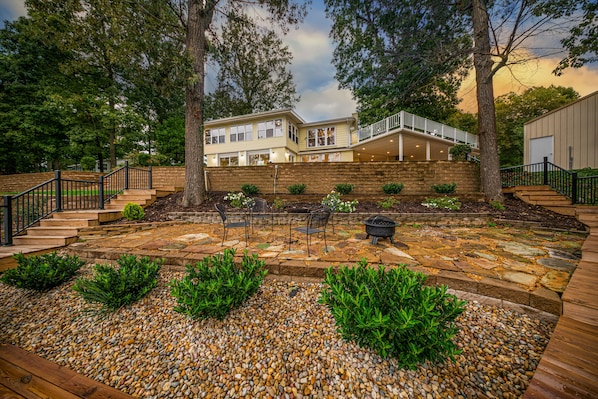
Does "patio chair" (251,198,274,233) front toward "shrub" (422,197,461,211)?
no

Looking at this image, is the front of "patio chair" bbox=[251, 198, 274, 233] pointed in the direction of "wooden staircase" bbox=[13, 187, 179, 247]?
no

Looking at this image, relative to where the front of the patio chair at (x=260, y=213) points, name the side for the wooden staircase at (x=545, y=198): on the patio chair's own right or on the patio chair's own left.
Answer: on the patio chair's own left

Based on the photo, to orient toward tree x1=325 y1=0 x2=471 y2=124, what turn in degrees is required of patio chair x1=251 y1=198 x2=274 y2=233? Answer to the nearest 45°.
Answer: approximately 135° to its left

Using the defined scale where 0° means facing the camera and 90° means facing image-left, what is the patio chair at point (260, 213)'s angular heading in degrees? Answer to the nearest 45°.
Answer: approximately 0°

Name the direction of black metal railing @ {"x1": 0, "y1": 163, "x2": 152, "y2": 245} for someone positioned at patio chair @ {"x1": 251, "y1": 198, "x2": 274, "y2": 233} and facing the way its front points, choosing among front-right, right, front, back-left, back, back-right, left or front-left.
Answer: right

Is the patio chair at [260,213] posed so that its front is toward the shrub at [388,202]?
no

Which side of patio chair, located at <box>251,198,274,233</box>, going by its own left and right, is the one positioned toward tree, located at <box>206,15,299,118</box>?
back

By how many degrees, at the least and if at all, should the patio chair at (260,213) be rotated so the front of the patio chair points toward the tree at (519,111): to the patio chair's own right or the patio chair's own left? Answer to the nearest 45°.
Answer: approximately 135° to the patio chair's own left

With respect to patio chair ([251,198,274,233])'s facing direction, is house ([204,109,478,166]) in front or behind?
behind

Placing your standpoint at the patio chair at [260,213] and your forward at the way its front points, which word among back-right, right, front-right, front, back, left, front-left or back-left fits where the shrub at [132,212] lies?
right

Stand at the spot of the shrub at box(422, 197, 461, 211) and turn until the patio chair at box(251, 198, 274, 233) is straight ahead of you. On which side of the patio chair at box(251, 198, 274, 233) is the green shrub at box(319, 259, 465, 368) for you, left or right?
left

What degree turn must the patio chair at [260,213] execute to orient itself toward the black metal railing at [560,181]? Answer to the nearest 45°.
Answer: approximately 90° to its left

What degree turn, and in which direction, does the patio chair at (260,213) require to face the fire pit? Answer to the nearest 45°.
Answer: approximately 45° to its left

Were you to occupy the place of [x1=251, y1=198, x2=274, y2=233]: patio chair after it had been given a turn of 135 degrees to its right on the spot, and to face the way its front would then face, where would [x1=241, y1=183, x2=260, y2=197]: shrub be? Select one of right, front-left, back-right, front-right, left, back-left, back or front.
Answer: front-right

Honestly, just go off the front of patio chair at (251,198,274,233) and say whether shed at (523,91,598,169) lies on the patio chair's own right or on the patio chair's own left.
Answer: on the patio chair's own left
